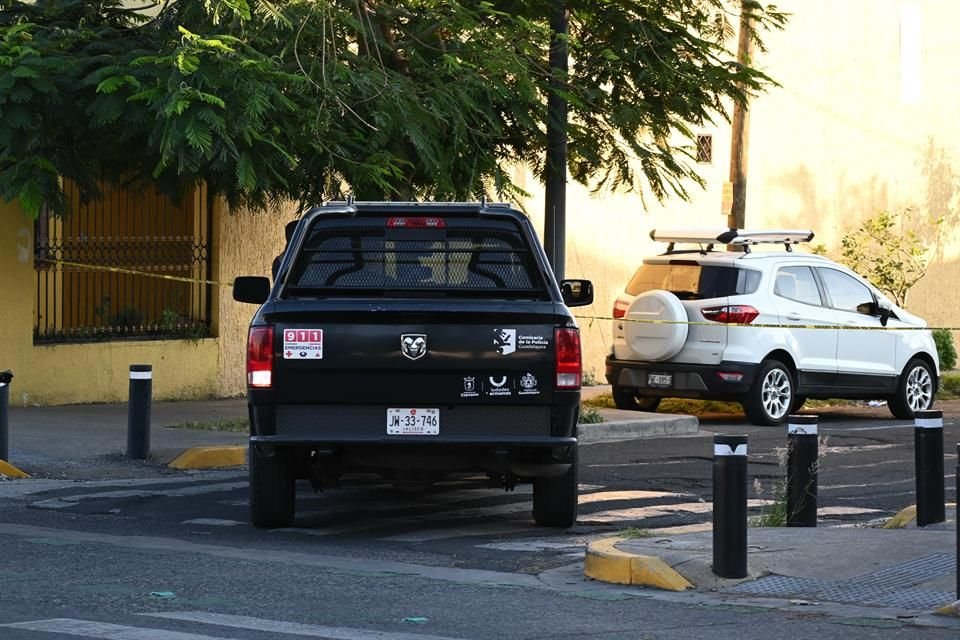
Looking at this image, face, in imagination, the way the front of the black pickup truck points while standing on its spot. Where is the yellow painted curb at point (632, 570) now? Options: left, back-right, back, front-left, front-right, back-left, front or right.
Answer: back-right

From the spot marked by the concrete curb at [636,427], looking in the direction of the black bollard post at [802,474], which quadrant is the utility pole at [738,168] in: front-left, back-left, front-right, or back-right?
back-left

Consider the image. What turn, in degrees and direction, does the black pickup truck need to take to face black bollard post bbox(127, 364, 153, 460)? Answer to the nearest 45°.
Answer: approximately 45° to its left

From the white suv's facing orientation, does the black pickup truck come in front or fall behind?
behind

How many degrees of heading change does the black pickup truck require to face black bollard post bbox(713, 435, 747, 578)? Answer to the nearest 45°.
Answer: approximately 135° to its right

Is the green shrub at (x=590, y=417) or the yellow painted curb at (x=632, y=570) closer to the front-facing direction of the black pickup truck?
the green shrub

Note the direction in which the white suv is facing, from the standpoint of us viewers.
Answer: facing away from the viewer and to the right of the viewer

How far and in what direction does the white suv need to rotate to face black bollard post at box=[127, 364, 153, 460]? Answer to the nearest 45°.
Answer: approximately 180°

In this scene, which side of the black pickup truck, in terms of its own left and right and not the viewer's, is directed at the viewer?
back

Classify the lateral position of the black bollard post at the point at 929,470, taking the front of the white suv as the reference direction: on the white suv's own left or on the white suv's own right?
on the white suv's own right

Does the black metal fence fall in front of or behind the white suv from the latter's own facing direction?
behind
